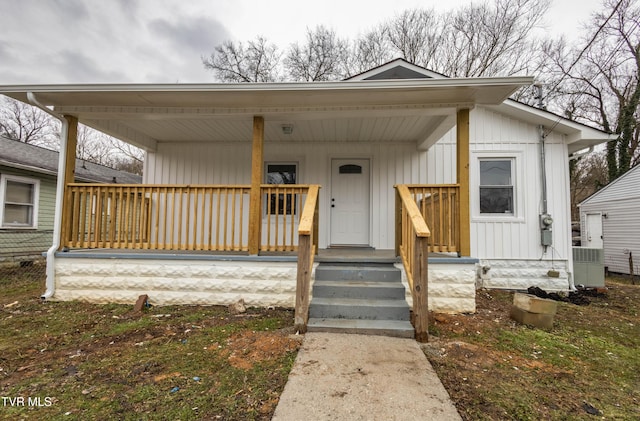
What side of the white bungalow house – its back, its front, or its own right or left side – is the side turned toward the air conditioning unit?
left

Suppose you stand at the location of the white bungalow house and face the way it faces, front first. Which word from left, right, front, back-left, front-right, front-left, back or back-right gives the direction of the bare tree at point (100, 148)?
back-right

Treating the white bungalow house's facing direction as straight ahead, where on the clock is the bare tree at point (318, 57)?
The bare tree is roughly at 6 o'clock from the white bungalow house.

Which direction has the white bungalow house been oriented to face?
toward the camera

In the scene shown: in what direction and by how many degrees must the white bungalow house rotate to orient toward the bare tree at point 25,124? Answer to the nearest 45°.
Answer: approximately 135° to its right

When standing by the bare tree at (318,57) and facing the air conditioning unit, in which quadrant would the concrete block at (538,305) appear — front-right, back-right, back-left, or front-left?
front-right

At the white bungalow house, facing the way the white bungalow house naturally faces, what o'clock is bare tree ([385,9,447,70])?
The bare tree is roughly at 7 o'clock from the white bungalow house.

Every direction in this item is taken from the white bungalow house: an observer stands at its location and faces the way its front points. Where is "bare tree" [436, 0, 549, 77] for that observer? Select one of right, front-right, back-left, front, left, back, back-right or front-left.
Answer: back-left

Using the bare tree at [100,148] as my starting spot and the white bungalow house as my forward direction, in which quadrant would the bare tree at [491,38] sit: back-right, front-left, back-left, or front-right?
front-left
